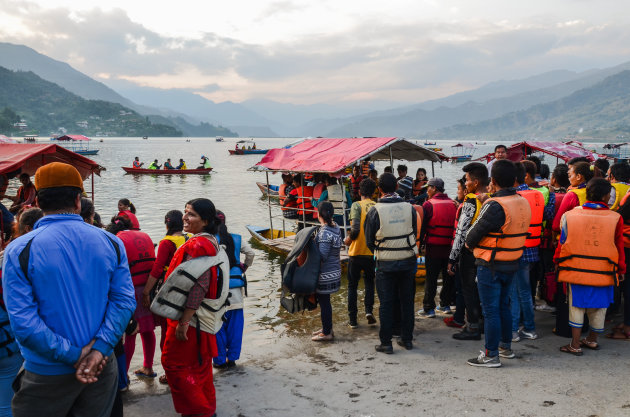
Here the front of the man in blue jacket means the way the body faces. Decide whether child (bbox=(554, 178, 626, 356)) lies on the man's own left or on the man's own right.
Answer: on the man's own right

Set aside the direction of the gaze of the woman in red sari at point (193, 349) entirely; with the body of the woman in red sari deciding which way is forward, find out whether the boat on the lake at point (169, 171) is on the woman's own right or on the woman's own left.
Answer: on the woman's own right

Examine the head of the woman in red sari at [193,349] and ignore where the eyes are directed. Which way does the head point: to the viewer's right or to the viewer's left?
to the viewer's left

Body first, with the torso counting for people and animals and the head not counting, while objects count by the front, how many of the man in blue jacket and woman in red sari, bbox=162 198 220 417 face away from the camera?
1

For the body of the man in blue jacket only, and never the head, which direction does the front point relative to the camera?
away from the camera

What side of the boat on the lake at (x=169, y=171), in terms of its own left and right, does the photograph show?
left

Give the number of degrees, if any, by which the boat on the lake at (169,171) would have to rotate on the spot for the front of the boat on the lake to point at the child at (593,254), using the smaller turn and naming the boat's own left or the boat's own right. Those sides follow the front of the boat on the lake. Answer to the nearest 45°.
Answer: approximately 90° to the boat's own left

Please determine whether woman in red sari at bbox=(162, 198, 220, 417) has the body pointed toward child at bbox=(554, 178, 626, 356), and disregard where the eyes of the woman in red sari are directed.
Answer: no

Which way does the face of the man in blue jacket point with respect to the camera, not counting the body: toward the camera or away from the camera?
away from the camera

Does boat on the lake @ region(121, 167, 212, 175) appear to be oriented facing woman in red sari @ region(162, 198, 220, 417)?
no

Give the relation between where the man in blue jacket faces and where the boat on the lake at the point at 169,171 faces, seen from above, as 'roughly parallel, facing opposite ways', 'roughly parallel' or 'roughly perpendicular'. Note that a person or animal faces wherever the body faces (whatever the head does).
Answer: roughly perpendicular
